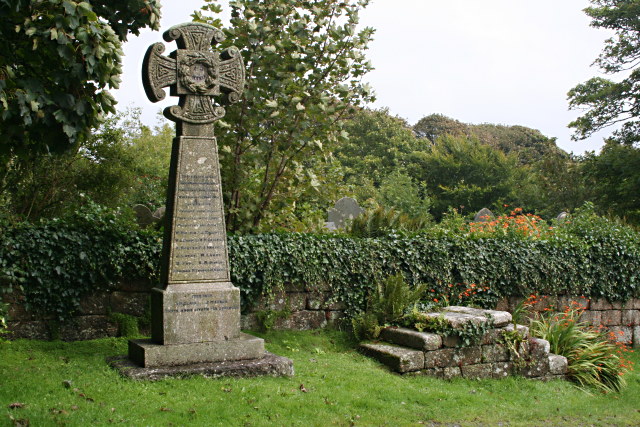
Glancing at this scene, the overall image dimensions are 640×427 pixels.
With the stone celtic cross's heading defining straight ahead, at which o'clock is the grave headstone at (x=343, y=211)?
The grave headstone is roughly at 7 o'clock from the stone celtic cross.

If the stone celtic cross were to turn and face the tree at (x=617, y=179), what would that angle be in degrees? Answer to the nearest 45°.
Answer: approximately 135° to its left

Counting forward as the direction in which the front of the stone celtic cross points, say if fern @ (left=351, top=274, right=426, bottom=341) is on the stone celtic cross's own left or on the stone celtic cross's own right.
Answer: on the stone celtic cross's own left

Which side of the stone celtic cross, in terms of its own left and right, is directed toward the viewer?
front

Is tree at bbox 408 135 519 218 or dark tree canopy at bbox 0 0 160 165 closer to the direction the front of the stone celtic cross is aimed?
the dark tree canopy

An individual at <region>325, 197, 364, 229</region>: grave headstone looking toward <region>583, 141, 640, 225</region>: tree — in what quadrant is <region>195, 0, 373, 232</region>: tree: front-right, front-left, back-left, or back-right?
back-right

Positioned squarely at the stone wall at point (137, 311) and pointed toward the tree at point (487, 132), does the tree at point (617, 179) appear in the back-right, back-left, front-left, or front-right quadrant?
front-right

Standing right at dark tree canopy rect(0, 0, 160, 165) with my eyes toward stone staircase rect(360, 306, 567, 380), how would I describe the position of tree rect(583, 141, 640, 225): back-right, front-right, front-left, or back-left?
front-left

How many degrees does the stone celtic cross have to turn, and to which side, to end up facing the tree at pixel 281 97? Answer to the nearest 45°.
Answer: approximately 135° to its left

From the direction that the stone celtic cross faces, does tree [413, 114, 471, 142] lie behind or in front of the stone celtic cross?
behind

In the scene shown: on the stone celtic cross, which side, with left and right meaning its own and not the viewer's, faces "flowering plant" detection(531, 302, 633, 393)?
left

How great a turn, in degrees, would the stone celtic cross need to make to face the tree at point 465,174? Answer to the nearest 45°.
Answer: approximately 135° to its left

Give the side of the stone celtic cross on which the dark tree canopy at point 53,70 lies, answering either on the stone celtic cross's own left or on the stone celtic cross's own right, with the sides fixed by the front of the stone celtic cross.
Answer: on the stone celtic cross's own right
